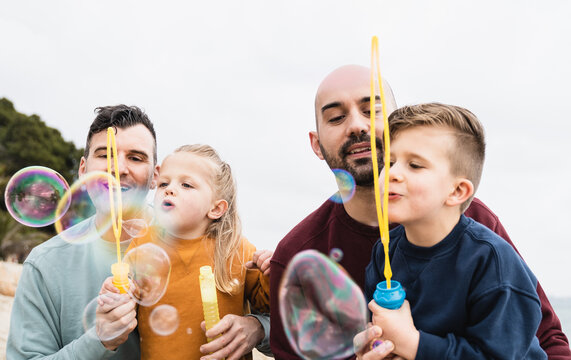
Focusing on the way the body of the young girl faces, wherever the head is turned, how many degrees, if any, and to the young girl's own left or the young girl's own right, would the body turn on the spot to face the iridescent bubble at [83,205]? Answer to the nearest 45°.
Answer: approximately 90° to the young girl's own right

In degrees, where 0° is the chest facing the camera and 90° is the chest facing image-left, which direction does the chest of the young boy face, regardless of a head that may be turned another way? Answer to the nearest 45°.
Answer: approximately 45°

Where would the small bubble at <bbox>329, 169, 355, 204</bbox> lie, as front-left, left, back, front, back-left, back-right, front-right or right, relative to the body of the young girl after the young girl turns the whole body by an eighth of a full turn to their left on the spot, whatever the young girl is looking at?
left

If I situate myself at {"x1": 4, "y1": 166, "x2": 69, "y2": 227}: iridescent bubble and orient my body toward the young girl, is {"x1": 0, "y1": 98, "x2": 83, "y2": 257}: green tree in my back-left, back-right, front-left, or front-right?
back-left

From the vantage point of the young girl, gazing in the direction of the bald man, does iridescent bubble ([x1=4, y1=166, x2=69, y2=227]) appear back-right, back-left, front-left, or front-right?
back-left

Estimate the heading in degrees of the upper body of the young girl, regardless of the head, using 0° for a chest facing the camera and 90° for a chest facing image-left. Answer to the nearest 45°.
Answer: approximately 45°

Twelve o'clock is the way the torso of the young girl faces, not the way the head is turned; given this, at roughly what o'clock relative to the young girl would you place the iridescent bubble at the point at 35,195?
The iridescent bubble is roughly at 3 o'clock from the young girl.
